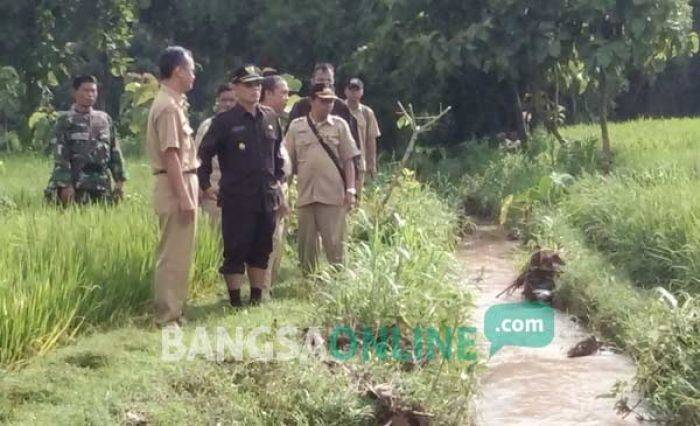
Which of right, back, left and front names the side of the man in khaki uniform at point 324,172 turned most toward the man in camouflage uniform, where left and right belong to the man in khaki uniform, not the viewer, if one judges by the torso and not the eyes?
right

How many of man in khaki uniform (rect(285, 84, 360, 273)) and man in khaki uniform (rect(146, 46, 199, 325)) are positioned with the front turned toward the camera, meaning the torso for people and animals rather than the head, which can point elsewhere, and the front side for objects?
1

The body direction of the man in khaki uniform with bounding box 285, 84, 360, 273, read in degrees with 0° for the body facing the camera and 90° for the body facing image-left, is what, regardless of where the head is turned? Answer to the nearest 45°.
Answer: approximately 0°

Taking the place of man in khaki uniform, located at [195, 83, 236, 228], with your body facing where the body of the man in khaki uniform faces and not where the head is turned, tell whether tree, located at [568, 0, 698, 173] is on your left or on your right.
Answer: on your left

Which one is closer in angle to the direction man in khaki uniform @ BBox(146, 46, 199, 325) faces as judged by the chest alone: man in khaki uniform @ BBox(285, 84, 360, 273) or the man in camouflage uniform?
the man in khaki uniform

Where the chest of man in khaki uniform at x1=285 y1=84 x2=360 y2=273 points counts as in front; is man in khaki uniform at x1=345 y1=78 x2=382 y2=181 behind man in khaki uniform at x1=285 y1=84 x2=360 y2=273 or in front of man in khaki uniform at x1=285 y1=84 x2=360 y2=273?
behind

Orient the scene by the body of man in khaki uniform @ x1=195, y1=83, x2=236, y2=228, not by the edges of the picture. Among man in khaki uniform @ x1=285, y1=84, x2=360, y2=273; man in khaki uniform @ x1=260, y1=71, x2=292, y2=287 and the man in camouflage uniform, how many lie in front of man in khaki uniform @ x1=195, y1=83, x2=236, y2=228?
2

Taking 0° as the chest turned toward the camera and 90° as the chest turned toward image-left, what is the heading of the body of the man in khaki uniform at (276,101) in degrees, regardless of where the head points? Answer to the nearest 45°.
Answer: approximately 315°

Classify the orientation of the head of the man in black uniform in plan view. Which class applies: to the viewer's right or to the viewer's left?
to the viewer's right

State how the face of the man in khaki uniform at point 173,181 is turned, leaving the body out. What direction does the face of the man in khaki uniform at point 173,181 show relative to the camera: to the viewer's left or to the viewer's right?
to the viewer's right
